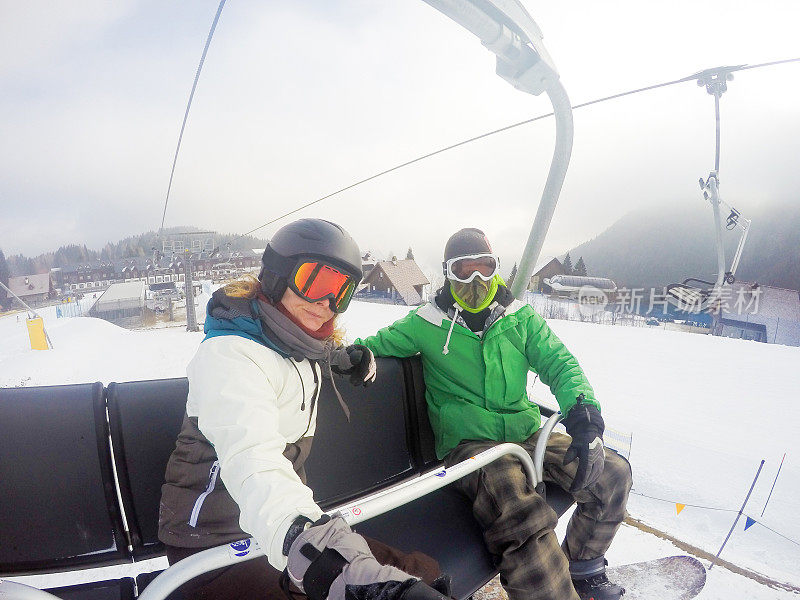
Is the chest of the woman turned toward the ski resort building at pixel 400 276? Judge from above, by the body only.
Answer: no

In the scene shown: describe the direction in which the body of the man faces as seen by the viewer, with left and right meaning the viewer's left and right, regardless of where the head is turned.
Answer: facing the viewer

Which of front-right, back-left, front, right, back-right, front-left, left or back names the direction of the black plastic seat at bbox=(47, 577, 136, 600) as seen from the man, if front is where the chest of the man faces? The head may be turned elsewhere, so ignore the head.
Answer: front-right

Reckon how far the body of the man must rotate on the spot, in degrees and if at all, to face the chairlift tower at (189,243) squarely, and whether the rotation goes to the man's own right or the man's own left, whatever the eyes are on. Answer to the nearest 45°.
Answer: approximately 135° to the man's own right

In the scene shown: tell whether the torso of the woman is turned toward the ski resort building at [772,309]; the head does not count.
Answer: no

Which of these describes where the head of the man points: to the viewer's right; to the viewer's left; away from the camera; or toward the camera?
toward the camera

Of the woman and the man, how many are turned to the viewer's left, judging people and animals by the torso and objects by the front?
0

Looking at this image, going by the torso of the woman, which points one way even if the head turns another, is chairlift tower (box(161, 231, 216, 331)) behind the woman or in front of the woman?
behind

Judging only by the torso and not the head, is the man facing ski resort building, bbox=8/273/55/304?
no

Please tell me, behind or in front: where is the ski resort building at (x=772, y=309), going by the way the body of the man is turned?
behind
